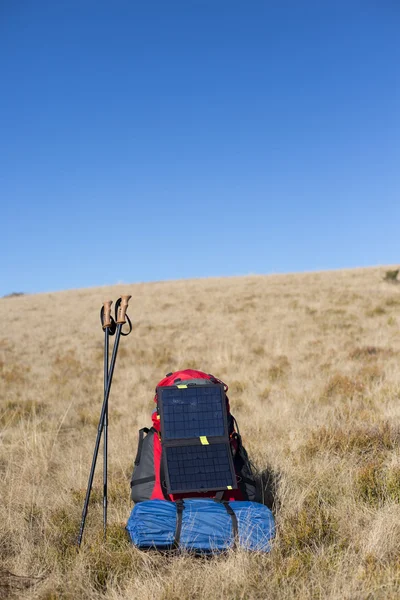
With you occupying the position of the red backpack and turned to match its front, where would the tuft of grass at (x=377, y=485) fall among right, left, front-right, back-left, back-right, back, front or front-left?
left

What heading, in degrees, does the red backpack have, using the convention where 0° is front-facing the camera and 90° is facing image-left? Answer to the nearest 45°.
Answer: approximately 0°

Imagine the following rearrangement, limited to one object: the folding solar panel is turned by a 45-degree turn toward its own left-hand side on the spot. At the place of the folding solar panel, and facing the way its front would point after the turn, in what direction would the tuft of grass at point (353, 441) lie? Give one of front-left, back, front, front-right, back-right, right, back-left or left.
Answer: left

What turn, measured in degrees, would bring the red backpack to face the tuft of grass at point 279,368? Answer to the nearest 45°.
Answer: approximately 180°

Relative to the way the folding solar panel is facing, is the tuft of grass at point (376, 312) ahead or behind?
behind

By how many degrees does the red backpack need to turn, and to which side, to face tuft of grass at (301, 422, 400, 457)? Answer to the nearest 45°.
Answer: approximately 135° to its left
